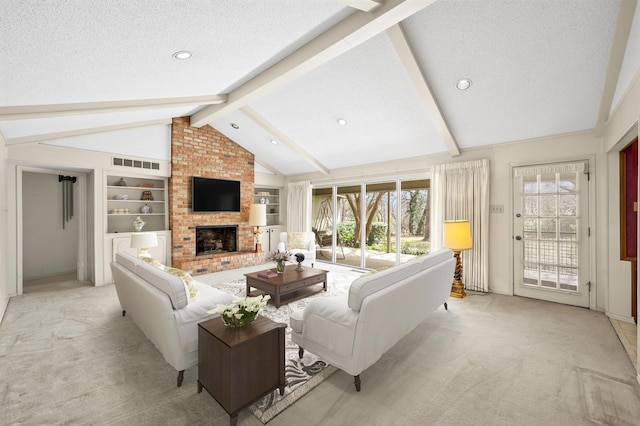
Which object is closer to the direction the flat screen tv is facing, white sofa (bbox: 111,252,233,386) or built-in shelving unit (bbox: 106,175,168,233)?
the white sofa

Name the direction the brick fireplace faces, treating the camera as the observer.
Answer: facing the viewer and to the right of the viewer

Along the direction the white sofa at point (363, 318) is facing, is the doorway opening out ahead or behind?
ahead

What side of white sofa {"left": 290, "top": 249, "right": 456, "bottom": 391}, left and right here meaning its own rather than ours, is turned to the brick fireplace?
front

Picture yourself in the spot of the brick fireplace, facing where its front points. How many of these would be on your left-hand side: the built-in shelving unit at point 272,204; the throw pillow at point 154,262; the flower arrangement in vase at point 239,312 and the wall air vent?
1

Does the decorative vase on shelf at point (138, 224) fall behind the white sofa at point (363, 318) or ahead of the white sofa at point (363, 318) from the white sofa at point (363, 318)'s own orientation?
ahead

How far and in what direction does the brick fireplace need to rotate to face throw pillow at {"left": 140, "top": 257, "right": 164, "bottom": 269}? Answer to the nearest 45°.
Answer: approximately 45° to its right

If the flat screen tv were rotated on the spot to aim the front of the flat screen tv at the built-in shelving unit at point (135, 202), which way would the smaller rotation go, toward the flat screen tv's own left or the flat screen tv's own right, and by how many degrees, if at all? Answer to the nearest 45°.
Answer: approximately 135° to the flat screen tv's own right

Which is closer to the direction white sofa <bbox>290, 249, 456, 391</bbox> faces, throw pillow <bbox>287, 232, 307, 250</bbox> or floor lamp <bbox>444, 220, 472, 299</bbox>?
the throw pillow

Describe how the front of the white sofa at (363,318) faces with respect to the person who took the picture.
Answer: facing away from the viewer and to the left of the viewer

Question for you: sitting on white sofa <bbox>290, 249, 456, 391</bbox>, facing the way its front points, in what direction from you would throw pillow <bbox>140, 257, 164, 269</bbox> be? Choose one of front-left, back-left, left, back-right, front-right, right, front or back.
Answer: front-left

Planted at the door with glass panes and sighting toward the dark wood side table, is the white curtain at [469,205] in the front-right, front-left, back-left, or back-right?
front-right

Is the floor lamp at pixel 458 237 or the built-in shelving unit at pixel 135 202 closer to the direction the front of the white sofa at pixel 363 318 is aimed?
the built-in shelving unit
